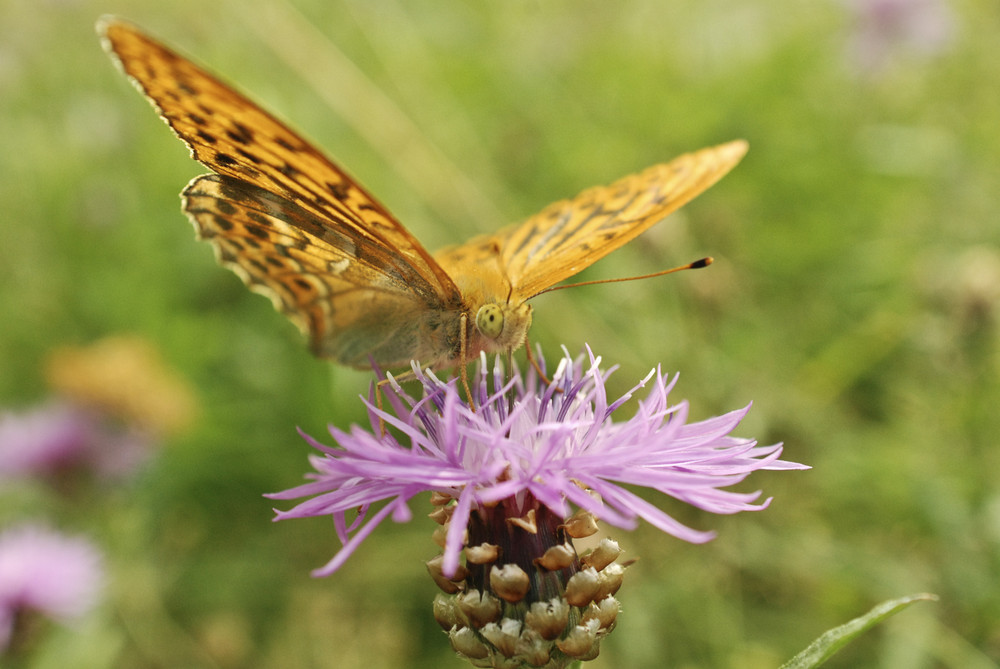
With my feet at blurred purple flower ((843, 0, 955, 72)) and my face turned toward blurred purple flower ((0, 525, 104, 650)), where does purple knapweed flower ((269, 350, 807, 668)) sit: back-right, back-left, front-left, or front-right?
front-left

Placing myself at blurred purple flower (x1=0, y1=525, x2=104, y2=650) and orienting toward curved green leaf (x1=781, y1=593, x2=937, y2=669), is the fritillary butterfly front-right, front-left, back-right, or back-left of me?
front-left

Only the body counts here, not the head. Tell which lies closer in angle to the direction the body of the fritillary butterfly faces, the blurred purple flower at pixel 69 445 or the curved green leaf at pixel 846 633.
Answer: the curved green leaf

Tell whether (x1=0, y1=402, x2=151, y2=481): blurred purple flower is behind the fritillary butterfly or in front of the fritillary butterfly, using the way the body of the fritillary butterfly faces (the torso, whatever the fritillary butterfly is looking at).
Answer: behind

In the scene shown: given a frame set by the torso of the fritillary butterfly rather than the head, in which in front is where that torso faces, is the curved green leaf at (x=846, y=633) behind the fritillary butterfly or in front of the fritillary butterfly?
in front

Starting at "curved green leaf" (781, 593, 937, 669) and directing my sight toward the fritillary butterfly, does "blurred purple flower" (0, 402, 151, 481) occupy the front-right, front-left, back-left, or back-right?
front-left

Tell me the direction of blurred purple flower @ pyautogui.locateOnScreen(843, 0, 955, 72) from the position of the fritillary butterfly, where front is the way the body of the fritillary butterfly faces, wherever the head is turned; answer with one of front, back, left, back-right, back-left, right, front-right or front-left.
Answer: left

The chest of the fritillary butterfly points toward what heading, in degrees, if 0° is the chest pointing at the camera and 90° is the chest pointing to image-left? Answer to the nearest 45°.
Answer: approximately 315°
